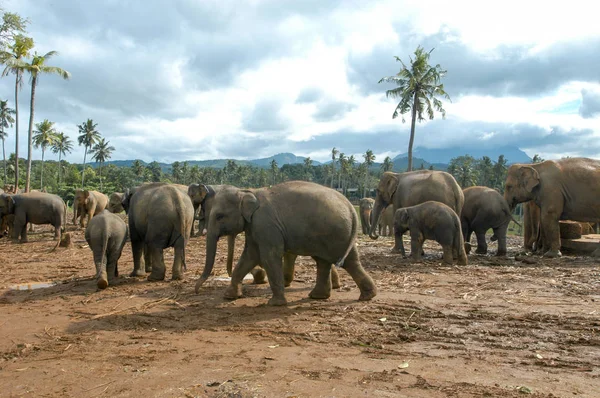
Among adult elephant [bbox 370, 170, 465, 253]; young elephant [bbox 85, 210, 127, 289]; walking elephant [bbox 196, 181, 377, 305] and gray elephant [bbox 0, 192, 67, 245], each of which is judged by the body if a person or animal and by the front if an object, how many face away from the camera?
1

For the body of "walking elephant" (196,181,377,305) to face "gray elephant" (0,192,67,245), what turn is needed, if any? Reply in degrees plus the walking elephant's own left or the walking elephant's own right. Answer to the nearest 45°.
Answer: approximately 45° to the walking elephant's own right

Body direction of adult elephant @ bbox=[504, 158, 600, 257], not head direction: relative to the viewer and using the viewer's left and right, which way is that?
facing to the left of the viewer

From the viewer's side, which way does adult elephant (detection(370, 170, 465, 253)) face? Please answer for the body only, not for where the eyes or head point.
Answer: to the viewer's left

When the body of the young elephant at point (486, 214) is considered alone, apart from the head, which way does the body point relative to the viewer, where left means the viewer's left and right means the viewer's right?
facing away from the viewer and to the left of the viewer

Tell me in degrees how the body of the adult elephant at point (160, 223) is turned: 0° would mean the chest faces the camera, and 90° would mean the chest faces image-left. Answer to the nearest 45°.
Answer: approximately 135°

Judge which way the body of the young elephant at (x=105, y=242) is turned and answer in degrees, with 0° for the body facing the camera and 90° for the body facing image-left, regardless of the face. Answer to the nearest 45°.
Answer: approximately 180°
